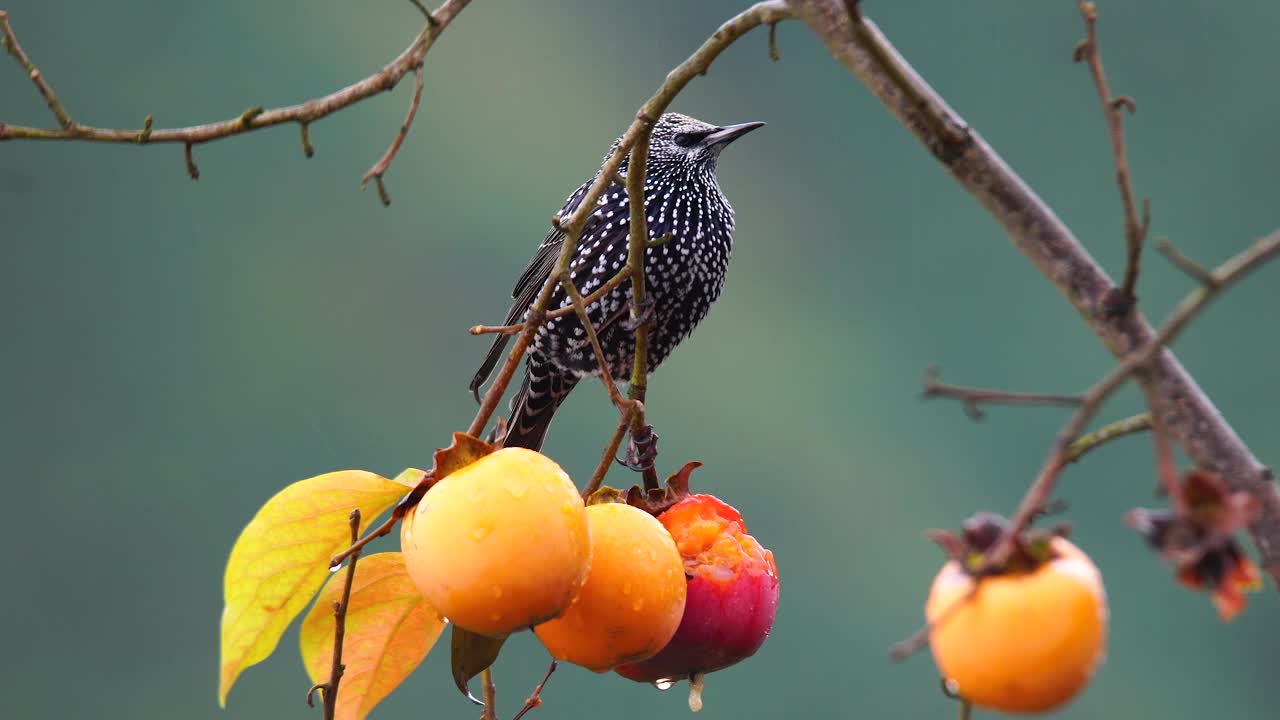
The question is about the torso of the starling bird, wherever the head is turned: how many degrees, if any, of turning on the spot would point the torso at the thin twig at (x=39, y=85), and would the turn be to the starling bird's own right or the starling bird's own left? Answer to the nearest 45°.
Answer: approximately 90° to the starling bird's own right

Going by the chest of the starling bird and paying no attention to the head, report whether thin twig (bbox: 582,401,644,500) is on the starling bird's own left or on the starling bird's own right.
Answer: on the starling bird's own right

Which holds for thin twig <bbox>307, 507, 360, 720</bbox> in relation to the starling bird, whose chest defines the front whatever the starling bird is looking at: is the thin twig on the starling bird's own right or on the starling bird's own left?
on the starling bird's own right

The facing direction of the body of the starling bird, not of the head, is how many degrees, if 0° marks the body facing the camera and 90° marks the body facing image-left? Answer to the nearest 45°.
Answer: approximately 270°

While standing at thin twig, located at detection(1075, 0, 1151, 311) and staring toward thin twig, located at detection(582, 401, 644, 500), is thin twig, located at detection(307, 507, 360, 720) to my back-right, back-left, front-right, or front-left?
front-left
